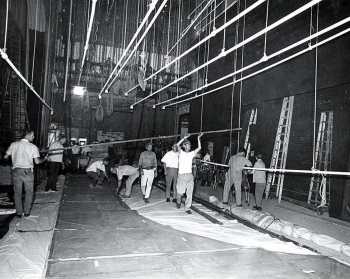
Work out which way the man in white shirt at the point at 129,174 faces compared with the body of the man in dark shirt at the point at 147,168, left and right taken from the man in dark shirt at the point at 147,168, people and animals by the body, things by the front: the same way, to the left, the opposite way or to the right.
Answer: to the right

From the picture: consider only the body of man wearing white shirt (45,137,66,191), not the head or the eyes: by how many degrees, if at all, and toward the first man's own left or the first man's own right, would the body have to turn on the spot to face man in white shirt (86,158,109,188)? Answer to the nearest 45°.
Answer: approximately 45° to the first man's own left

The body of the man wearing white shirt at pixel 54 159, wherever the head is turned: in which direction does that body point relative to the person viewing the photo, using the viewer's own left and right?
facing to the right of the viewer

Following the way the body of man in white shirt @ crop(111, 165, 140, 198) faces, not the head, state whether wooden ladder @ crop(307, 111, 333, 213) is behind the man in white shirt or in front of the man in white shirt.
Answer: behind

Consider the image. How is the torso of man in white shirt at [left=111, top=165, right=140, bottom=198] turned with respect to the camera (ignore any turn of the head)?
to the viewer's left

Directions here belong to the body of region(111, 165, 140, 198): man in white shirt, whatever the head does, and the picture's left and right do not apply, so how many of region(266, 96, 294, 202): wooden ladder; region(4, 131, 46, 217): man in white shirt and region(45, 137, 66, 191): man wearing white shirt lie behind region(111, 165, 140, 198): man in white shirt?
1

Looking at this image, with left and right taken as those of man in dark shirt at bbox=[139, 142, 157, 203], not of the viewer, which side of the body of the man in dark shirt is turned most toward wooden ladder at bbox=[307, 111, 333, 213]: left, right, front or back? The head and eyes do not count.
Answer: left
